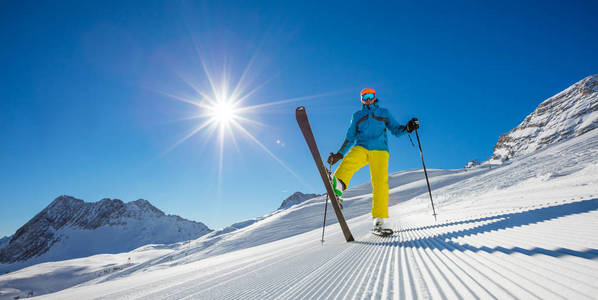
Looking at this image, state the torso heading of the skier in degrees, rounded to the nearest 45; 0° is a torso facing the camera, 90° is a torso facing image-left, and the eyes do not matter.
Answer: approximately 0°
